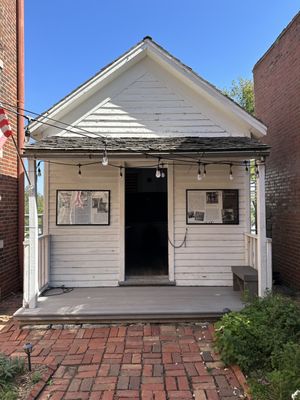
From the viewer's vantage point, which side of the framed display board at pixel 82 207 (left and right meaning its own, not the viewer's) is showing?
front

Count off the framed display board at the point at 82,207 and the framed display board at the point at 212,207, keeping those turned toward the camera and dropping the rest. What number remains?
2

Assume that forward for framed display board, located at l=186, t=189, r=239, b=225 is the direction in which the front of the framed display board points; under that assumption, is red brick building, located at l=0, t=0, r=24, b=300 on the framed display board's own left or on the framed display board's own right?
on the framed display board's own right

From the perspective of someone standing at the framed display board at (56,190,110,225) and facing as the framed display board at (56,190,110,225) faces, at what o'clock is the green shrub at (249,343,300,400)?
The green shrub is roughly at 11 o'clock from the framed display board.

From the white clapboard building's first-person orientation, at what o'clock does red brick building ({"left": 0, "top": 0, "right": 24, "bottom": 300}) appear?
The red brick building is roughly at 3 o'clock from the white clapboard building.

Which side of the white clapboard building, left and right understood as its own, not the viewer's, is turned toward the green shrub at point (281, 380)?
front

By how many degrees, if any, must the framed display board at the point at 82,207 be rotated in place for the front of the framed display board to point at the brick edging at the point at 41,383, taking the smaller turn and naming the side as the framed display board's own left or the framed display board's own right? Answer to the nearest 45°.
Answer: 0° — it already faces it

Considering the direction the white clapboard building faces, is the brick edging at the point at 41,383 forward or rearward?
forward

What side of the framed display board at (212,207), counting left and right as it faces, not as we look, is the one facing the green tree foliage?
back

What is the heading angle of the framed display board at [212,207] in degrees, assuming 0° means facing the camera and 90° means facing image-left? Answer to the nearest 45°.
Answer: approximately 0°

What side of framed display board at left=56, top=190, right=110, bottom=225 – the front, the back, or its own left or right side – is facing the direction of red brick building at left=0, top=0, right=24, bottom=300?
right

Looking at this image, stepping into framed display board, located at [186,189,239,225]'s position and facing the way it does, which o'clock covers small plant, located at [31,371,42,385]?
The small plant is roughly at 1 o'clock from the framed display board.

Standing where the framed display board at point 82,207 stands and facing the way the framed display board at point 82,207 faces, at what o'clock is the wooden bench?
The wooden bench is roughly at 10 o'clock from the framed display board.
